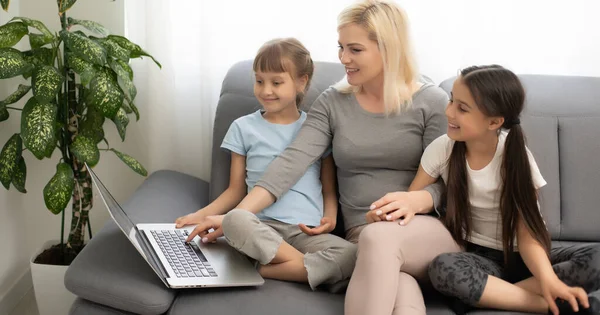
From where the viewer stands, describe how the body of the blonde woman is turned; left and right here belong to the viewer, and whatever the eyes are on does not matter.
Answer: facing the viewer

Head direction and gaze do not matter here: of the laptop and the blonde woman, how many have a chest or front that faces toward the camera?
1

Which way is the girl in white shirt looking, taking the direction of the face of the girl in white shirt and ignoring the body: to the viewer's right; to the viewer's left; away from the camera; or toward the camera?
to the viewer's left

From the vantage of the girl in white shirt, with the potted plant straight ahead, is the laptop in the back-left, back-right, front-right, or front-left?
front-left

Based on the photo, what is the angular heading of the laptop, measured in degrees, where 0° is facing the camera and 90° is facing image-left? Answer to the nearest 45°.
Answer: approximately 270°

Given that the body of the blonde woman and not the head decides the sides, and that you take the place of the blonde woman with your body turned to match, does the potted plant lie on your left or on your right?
on your right
